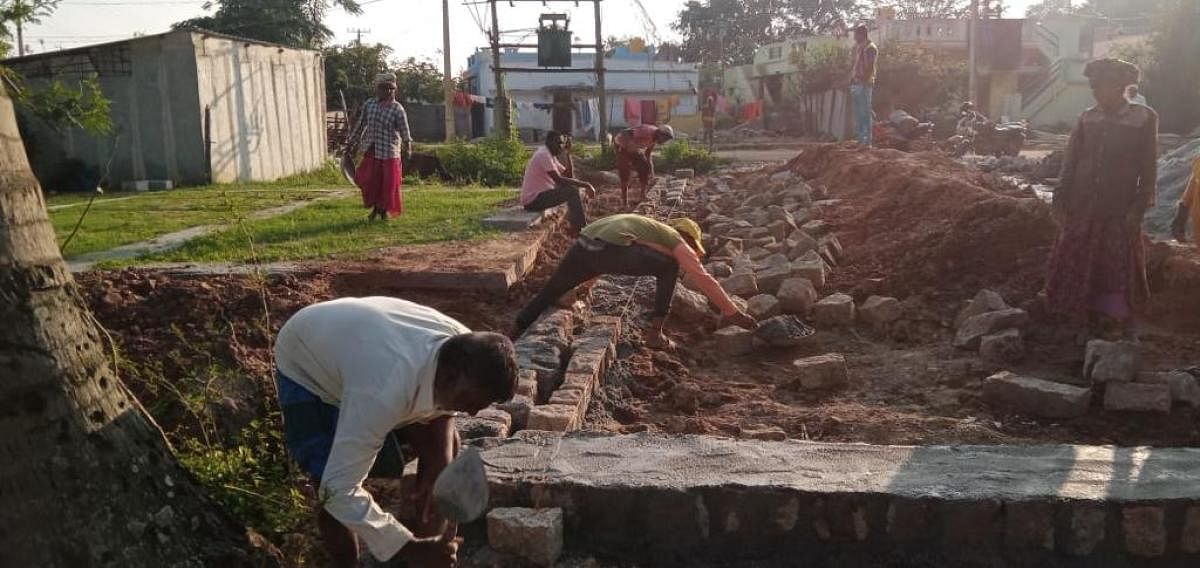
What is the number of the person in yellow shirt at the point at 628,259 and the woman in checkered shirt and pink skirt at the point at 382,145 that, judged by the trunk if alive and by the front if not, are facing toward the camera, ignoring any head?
1

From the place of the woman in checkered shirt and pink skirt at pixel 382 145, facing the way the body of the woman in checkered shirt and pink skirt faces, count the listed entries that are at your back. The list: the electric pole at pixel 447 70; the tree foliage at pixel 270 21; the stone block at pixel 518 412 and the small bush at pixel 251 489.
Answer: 2

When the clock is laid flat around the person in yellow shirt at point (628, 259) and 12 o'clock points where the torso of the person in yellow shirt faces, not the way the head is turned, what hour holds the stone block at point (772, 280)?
The stone block is roughly at 10 o'clock from the person in yellow shirt.

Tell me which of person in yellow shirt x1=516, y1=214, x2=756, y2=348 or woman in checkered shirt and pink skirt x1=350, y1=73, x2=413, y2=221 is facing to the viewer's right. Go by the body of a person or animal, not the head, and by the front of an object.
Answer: the person in yellow shirt

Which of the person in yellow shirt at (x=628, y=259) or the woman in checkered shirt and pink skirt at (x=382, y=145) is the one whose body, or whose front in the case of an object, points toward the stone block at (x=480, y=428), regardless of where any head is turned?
the woman in checkered shirt and pink skirt

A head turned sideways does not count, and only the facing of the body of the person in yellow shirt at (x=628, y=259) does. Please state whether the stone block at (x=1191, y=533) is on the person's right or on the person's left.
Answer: on the person's right

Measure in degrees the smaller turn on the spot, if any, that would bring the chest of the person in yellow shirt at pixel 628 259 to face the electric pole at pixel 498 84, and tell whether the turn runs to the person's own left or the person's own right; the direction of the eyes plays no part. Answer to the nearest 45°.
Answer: approximately 90° to the person's own left

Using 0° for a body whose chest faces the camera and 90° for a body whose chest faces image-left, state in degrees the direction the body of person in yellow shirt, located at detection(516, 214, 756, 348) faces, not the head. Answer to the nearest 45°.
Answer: approximately 270°

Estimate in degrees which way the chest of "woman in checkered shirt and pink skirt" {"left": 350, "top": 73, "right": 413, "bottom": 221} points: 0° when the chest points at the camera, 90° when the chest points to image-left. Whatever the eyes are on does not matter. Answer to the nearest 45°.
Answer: approximately 0°

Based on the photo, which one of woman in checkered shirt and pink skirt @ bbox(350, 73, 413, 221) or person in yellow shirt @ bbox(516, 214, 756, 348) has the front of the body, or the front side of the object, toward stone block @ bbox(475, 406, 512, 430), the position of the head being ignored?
the woman in checkered shirt and pink skirt

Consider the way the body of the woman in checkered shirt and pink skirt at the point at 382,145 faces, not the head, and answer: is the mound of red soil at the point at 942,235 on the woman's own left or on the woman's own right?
on the woman's own left

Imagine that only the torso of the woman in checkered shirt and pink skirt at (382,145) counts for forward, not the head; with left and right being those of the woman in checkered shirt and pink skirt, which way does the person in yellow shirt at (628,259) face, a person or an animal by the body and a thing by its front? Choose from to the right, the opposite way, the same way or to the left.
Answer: to the left
